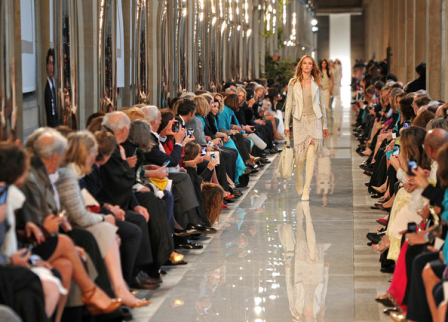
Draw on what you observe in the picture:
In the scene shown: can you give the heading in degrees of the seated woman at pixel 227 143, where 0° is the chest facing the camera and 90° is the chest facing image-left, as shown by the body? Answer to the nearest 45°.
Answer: approximately 315°

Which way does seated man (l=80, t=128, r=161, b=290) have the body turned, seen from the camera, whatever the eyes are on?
to the viewer's right

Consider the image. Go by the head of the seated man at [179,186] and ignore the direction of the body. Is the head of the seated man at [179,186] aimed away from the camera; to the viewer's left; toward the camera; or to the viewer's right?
to the viewer's right

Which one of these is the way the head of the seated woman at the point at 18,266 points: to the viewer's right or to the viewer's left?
to the viewer's right

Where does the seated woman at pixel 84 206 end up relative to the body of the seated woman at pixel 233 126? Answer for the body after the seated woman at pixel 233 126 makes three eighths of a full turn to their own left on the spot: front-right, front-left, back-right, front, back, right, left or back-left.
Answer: back-left

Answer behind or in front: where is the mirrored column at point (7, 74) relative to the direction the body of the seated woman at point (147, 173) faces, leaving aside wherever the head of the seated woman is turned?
behind

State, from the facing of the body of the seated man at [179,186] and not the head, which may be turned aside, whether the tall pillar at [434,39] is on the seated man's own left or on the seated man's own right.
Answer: on the seated man's own left

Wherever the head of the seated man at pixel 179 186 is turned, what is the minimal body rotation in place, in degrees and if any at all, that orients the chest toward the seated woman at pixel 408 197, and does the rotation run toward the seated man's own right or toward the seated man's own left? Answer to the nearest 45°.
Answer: approximately 45° to the seated man's own right

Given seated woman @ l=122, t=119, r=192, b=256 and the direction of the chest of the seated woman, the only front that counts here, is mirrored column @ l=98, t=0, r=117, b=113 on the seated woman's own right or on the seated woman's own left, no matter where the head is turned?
on the seated woman's own left

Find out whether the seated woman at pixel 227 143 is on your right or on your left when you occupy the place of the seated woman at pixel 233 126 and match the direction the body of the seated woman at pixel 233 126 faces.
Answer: on your right

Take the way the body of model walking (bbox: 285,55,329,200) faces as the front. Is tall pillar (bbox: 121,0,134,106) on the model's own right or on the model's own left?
on the model's own right
